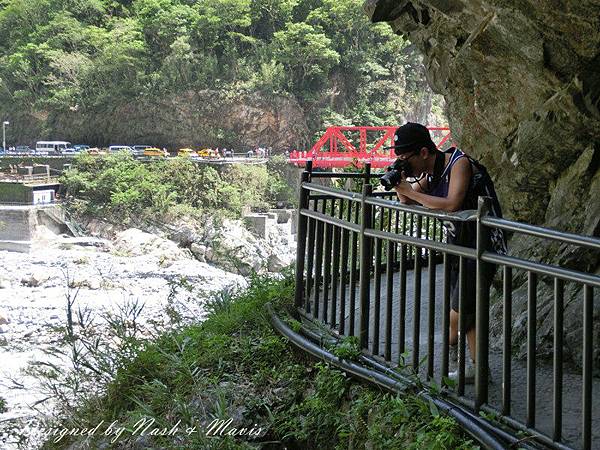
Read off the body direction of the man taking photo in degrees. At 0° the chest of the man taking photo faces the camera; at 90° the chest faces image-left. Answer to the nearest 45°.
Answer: approximately 90°

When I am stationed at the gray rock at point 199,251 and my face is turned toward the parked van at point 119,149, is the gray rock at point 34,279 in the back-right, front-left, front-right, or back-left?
back-left

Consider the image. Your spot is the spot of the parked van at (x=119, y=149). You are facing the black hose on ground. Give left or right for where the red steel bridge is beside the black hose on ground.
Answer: left

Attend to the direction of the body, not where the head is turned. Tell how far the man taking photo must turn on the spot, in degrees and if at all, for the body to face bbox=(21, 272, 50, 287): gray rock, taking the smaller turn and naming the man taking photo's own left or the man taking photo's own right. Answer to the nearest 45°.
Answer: approximately 45° to the man taking photo's own right

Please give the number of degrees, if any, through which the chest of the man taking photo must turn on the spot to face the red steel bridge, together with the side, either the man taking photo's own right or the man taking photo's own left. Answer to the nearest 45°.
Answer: approximately 90° to the man taking photo's own right

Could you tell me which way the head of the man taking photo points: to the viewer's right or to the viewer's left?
to the viewer's left

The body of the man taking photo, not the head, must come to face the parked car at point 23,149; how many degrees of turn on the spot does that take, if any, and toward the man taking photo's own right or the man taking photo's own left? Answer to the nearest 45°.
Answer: approximately 45° to the man taking photo's own right

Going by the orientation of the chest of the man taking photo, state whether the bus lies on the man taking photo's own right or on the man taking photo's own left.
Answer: on the man taking photo's own right

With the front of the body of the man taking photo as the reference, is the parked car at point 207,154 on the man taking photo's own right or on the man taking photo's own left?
on the man taking photo's own right
